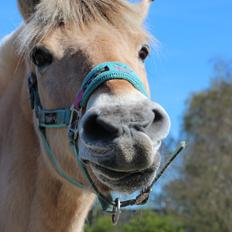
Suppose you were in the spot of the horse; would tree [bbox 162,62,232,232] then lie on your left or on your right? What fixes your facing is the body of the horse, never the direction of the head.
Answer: on your left

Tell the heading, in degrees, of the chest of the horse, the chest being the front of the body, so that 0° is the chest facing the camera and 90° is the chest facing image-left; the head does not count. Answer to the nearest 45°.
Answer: approximately 315°
